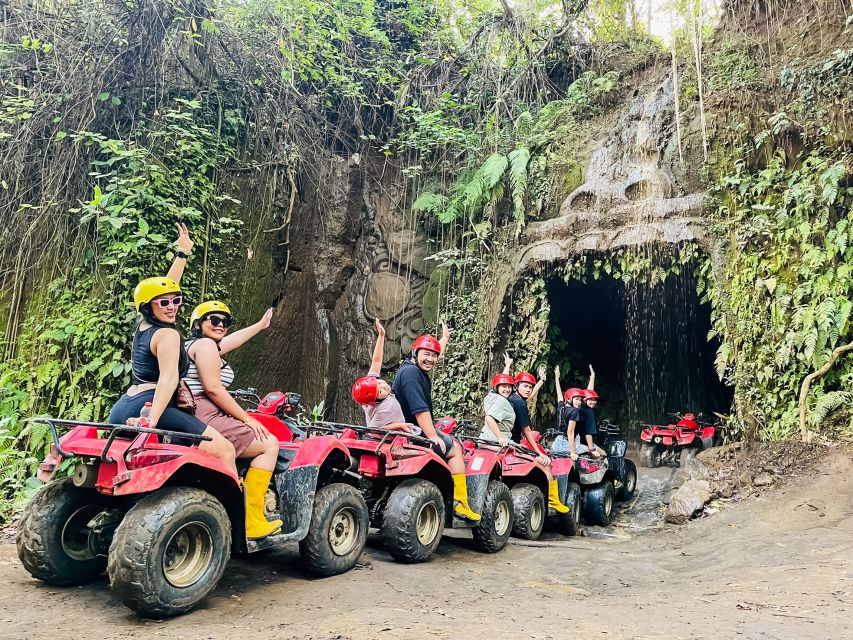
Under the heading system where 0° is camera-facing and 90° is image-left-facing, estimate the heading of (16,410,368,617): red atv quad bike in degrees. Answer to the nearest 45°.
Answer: approximately 225°

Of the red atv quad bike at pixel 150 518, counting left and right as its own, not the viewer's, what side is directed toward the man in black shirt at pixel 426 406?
front

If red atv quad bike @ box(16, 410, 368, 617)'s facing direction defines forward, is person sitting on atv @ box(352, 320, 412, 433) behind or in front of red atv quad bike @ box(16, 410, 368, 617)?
in front

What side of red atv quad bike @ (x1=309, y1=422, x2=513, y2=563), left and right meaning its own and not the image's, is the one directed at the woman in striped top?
back

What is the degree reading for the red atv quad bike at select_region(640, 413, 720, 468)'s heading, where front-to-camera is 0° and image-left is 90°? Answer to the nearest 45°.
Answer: approximately 225°

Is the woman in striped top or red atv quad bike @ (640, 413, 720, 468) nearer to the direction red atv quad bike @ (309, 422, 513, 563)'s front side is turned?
the red atv quad bike

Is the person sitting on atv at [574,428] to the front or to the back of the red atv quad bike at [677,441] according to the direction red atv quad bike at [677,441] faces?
to the back

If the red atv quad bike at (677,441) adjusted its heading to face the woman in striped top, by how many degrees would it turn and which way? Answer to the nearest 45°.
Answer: approximately 135° to its right

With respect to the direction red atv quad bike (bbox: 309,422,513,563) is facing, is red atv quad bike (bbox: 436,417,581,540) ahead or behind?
ahead

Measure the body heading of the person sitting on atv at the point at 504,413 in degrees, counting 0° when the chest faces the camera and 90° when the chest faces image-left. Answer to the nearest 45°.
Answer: approximately 315°

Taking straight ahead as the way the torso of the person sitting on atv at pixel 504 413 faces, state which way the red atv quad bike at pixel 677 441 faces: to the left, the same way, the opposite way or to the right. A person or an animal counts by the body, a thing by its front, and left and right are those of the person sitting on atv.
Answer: to the left

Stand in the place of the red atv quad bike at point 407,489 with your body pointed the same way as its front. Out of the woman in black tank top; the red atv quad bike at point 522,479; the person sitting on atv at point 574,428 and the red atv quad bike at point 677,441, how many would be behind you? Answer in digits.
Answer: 1
